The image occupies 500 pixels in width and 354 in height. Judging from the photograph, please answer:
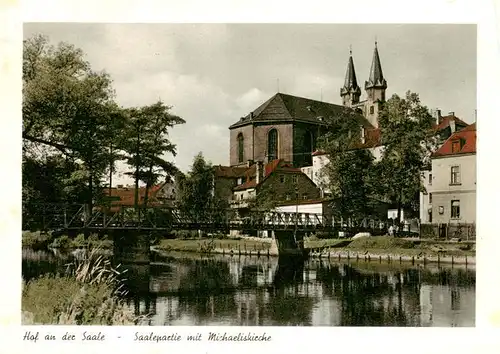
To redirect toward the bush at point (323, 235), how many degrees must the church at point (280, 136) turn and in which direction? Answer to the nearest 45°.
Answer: approximately 135° to its right

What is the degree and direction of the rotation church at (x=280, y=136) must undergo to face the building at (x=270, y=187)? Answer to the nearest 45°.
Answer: approximately 135° to its right

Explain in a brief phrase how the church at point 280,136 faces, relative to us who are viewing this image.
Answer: facing away from the viewer and to the right of the viewer
